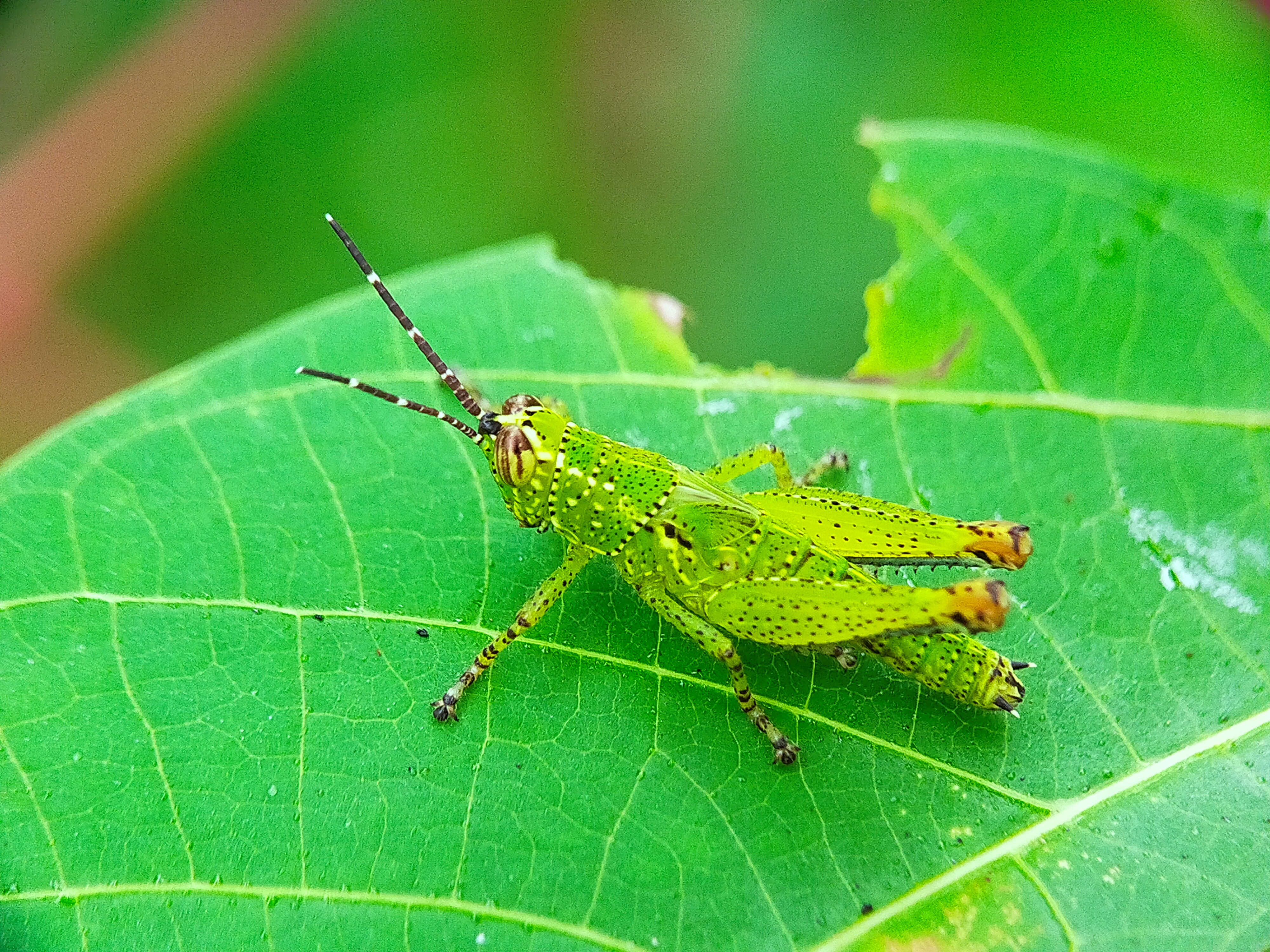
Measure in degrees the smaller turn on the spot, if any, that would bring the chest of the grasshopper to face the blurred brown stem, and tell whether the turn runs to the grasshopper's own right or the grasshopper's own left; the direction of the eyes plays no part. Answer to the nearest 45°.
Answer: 0° — it already faces it

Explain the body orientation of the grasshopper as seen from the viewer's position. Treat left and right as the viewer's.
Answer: facing away from the viewer and to the left of the viewer
